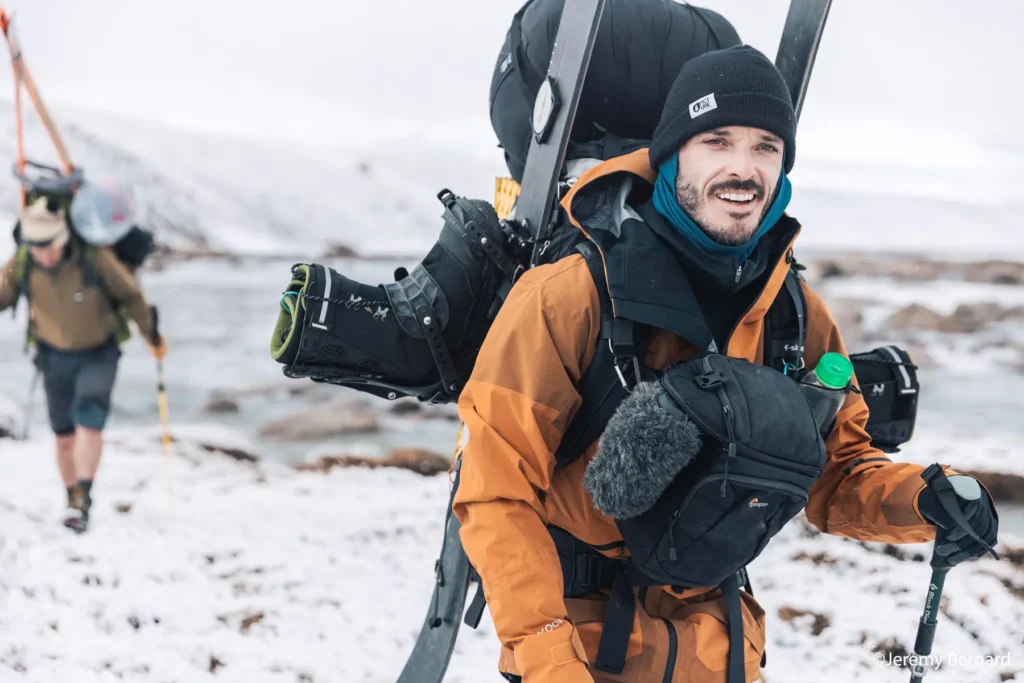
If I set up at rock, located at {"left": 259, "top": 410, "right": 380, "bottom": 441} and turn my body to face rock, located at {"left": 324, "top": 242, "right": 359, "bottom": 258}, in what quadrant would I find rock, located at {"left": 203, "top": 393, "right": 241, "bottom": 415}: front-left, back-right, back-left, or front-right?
front-left

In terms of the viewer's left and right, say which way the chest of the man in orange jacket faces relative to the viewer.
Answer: facing the viewer and to the right of the viewer

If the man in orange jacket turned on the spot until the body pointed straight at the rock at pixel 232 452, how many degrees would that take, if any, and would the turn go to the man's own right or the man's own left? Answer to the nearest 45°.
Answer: approximately 180°

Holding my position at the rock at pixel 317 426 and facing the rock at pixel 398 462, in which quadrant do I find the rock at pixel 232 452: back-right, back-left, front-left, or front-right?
front-right

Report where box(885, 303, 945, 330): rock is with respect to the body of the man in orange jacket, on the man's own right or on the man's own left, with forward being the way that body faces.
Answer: on the man's own left

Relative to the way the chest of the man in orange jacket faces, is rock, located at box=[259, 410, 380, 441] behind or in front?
behind

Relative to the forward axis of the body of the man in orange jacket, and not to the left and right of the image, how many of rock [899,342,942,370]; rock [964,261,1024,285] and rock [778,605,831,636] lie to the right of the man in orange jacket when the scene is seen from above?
0

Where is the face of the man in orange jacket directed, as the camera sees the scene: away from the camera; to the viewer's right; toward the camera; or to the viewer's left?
toward the camera

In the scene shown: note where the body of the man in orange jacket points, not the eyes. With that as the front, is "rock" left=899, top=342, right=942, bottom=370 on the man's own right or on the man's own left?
on the man's own left

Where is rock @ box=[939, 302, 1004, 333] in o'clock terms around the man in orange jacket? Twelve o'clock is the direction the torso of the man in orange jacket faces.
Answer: The rock is roughly at 8 o'clock from the man in orange jacket.

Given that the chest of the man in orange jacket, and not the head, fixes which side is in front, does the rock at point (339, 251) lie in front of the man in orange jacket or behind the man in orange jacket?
behind
